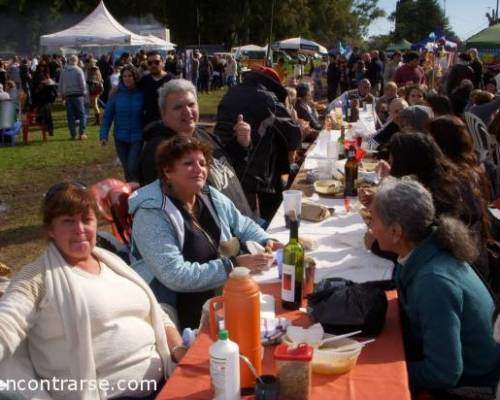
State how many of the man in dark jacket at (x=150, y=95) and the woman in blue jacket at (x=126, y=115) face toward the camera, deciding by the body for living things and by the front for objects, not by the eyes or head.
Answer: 2

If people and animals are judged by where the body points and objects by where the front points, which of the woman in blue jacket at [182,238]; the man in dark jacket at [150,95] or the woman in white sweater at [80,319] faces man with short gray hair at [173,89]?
the man in dark jacket

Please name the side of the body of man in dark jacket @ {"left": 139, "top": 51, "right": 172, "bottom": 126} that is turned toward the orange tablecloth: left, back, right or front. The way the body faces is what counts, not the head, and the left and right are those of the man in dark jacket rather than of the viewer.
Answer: front

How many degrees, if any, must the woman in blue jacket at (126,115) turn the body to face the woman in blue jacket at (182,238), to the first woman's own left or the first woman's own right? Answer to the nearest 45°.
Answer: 0° — they already face them

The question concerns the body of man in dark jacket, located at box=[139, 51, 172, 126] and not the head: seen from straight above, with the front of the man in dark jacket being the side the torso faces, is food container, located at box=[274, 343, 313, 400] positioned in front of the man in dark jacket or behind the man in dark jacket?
in front

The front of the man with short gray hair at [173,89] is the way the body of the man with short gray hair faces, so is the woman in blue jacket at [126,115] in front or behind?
behind

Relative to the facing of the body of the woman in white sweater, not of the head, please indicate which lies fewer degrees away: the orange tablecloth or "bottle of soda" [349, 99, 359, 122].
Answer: the orange tablecloth

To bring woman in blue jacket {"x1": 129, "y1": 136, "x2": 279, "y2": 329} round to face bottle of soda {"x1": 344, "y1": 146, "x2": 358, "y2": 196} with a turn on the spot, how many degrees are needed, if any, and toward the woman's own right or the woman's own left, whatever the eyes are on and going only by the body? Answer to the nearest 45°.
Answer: approximately 90° to the woman's own left

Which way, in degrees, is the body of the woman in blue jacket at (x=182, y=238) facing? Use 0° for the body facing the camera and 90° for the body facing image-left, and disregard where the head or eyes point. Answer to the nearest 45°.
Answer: approximately 315°

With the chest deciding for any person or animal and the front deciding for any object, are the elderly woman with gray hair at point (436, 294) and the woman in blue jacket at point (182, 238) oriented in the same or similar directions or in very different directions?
very different directions

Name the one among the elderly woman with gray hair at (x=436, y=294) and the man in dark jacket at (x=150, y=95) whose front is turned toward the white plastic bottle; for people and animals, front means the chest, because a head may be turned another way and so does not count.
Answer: the man in dark jacket

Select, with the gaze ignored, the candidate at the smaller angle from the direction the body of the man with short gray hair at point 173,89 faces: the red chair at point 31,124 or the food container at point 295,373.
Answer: the food container
